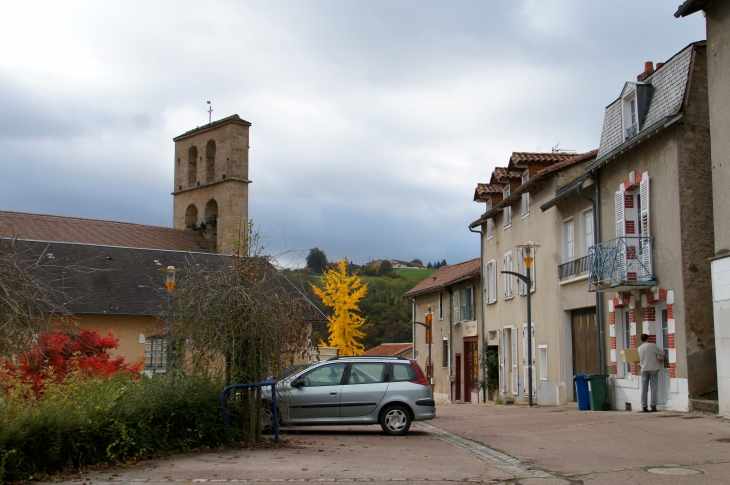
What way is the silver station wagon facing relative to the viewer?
to the viewer's left

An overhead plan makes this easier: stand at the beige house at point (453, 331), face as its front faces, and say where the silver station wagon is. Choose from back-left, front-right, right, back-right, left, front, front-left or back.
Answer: front-left

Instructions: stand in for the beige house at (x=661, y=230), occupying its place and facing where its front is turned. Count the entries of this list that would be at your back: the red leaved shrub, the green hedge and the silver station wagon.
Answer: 0

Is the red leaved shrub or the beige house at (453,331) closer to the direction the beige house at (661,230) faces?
the red leaved shrub

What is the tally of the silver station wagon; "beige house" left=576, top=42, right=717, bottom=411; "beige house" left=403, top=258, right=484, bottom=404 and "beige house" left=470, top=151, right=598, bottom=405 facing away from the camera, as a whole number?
0

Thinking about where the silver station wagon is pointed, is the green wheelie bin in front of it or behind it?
behind

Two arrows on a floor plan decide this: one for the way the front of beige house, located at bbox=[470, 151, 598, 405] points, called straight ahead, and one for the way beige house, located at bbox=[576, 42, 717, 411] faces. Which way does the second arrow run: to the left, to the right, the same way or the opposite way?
the same way

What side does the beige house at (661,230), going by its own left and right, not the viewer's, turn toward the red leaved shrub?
front

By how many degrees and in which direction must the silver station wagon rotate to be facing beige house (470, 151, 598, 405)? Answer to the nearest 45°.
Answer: approximately 135° to its right

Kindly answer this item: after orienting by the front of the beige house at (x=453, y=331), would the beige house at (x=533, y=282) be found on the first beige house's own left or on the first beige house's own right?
on the first beige house's own left

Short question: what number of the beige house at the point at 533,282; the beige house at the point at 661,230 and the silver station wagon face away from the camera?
0

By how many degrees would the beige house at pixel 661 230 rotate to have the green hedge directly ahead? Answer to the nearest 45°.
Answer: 0° — it already faces it

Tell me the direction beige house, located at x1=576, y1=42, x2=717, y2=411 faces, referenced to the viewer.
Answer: facing the viewer and to the left of the viewer

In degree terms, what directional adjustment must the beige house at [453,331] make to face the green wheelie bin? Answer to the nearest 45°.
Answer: approximately 45° to its left
